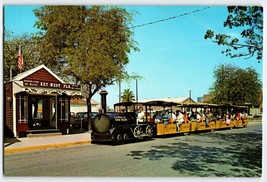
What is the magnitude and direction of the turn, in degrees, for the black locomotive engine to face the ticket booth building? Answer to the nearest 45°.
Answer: approximately 90° to its right

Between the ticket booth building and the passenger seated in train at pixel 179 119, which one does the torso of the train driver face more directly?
the ticket booth building

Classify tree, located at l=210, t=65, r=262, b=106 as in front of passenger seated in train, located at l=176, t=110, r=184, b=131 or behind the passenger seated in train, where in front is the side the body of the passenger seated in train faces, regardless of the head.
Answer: behind

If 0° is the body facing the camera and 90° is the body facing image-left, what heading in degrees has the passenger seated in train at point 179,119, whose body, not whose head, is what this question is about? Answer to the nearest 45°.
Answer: approximately 45°

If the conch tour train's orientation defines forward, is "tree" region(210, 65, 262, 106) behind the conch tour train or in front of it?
behind

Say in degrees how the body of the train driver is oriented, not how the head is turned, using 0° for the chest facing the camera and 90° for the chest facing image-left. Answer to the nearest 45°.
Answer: approximately 45°

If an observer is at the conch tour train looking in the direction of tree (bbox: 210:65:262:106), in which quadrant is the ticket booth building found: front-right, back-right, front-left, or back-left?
back-left

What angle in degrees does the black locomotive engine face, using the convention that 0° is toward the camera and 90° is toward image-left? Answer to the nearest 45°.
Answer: approximately 45°

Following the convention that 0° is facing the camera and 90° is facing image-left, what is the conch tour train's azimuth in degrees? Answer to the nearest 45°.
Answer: approximately 45°
